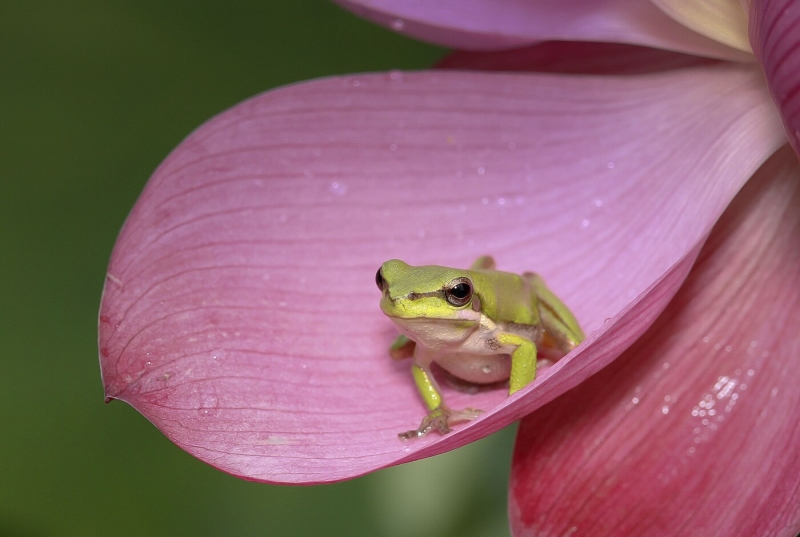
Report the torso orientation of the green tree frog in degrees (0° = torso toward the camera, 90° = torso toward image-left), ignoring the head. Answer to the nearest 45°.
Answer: approximately 45°
